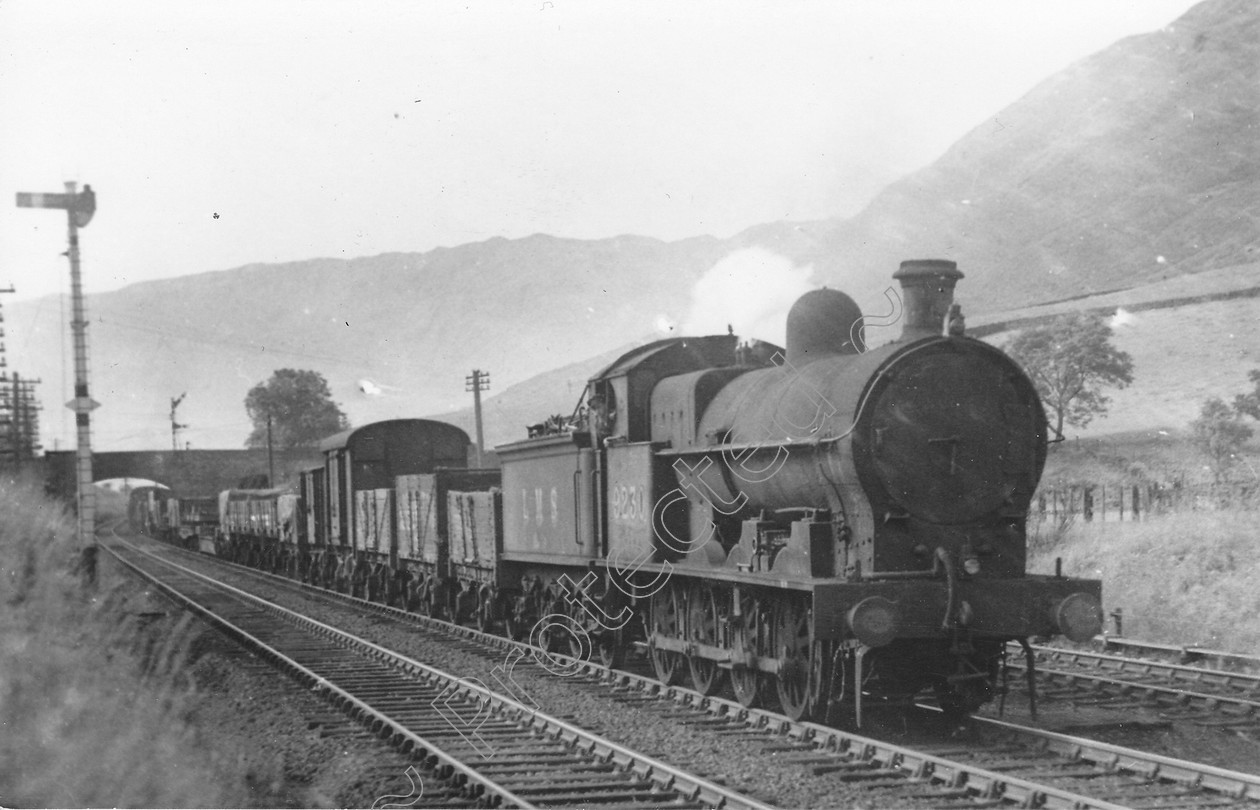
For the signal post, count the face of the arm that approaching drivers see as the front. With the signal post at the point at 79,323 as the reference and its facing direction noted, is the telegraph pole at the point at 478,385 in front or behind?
behind

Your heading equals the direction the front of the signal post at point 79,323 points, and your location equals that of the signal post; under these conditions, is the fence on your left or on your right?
on your left

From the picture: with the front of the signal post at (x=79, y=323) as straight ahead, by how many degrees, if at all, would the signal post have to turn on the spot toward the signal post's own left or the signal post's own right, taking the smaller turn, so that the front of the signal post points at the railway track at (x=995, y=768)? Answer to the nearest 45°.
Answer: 0° — it already faces it

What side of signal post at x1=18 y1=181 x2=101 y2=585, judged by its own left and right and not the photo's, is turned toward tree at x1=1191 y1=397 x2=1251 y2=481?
left

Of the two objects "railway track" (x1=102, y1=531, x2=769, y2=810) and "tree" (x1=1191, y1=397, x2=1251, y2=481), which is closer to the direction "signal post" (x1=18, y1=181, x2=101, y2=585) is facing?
the railway track

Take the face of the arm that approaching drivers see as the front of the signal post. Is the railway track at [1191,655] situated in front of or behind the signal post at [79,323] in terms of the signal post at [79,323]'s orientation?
in front

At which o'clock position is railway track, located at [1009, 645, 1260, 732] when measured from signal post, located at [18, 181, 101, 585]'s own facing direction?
The railway track is roughly at 11 o'clock from the signal post.

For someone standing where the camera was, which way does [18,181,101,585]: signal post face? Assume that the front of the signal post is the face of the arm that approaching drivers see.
facing the viewer

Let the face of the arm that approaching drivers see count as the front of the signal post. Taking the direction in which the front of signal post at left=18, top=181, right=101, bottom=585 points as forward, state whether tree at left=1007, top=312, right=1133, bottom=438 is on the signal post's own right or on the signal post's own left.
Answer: on the signal post's own left

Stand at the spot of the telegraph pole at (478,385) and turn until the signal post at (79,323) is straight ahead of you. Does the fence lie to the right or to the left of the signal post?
left

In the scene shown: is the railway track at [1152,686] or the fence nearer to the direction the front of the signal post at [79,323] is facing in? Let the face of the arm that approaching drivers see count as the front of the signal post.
the railway track

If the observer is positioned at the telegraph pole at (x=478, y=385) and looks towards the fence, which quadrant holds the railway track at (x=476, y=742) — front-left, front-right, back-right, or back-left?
front-right
